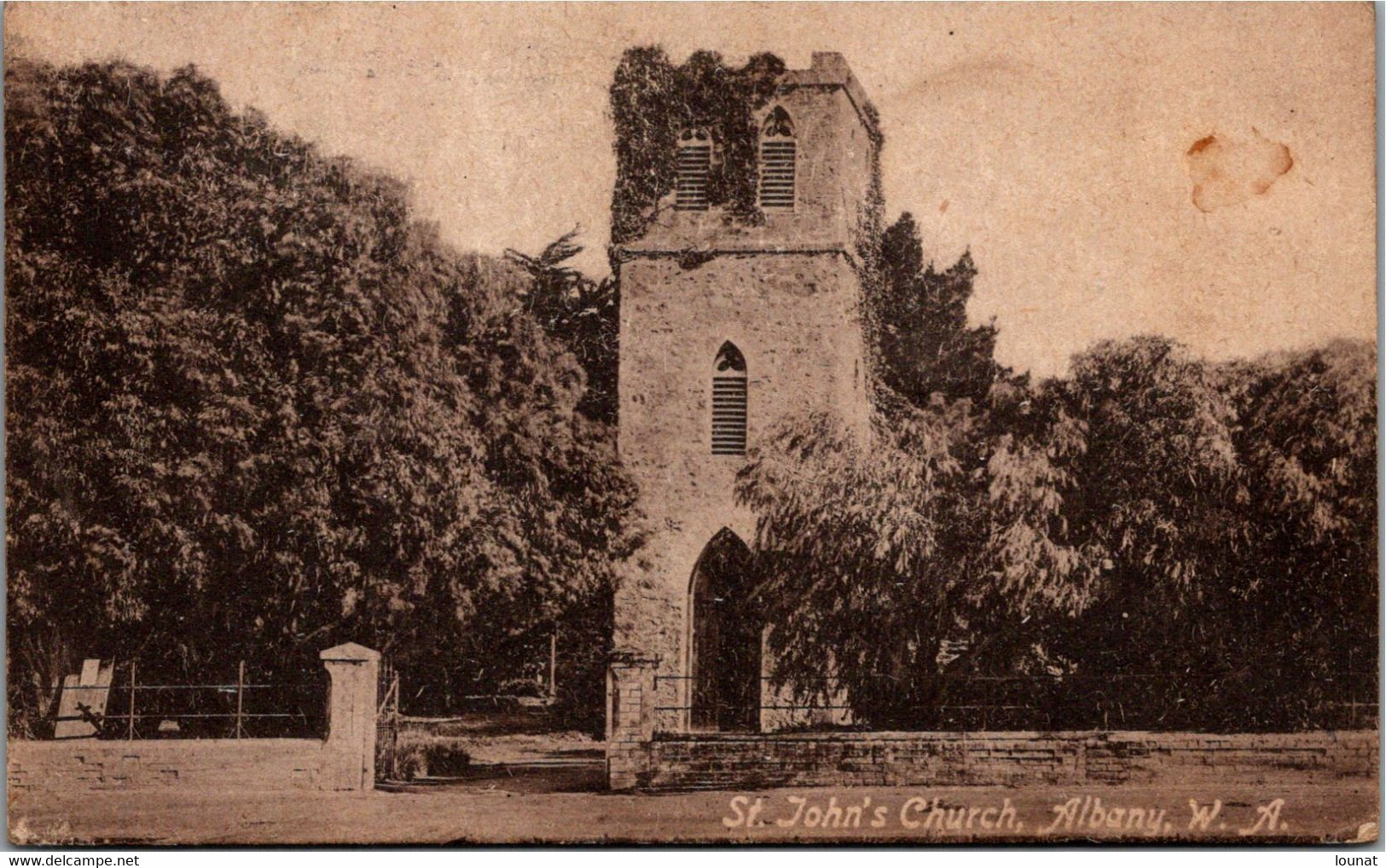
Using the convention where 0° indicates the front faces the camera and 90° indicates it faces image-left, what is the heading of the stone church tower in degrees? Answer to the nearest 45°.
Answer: approximately 0°
